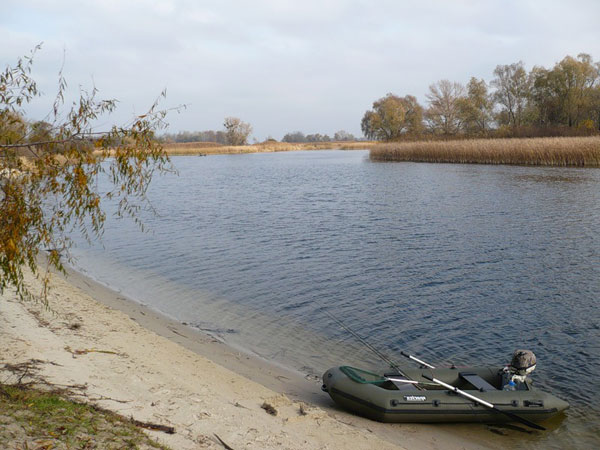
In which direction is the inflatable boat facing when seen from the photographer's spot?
facing to the left of the viewer

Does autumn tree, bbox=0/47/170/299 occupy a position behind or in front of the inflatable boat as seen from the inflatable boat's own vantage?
in front
